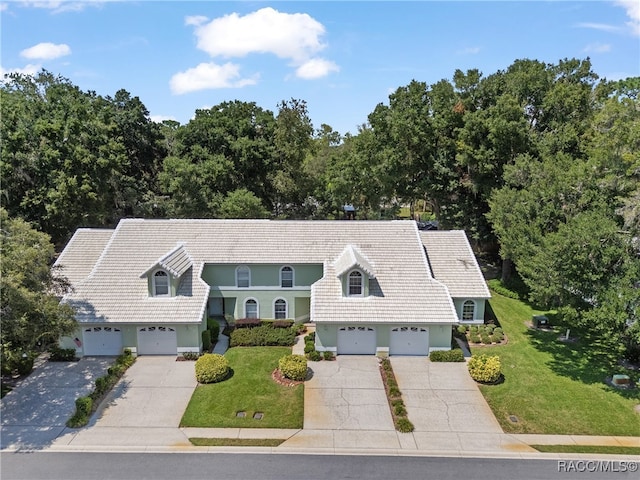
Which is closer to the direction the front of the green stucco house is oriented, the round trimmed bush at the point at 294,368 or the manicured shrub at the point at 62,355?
the round trimmed bush

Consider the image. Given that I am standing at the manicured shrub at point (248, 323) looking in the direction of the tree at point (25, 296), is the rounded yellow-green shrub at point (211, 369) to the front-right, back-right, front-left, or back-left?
front-left

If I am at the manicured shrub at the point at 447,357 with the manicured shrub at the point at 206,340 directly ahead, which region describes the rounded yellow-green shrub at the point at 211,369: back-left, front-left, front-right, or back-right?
front-left

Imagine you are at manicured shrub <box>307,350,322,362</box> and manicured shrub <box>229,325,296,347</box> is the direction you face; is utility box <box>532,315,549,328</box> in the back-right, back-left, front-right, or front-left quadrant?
back-right

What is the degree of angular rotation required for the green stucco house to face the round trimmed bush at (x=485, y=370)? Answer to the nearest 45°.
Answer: approximately 45° to its left

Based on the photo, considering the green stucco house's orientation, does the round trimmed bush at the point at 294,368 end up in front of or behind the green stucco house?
in front

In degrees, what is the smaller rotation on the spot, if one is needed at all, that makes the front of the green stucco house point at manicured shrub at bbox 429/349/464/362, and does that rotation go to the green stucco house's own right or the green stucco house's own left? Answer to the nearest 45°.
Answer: approximately 45° to the green stucco house's own left

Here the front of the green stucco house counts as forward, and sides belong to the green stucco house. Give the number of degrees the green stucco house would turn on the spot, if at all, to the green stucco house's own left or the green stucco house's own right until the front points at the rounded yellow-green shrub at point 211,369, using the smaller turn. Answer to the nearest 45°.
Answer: approximately 45° to the green stucco house's own right

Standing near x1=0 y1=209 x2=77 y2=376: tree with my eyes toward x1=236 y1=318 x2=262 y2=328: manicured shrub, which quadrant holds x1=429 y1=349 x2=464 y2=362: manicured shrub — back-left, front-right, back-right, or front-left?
front-right

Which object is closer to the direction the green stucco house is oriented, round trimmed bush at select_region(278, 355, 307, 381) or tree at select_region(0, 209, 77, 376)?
the round trimmed bush

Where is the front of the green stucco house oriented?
toward the camera

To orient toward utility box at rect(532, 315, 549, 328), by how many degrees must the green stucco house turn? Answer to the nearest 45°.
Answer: approximately 90° to its left

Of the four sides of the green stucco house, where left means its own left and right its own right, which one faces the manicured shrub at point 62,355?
right
